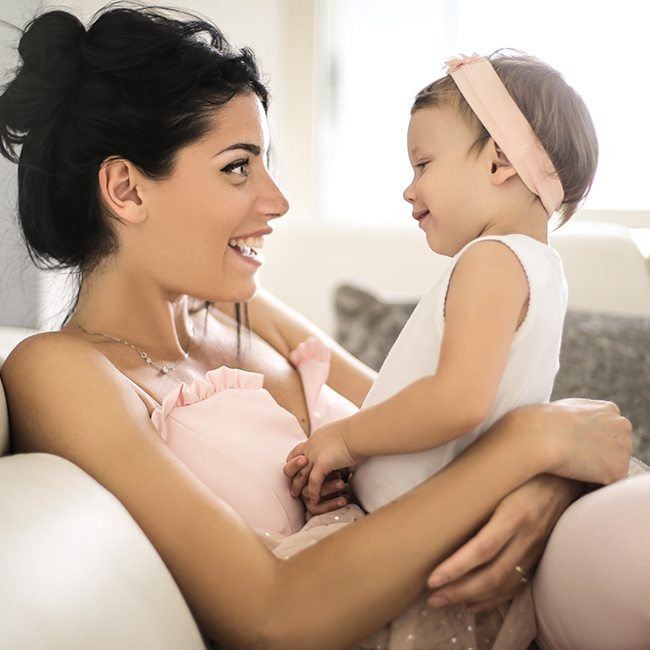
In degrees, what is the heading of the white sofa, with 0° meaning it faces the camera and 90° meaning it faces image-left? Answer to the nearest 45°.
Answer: approximately 0°

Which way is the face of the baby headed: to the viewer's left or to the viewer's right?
to the viewer's left

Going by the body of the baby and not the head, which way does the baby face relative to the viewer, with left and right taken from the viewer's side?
facing to the left of the viewer

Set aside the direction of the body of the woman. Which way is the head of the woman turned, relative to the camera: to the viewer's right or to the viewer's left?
to the viewer's right
